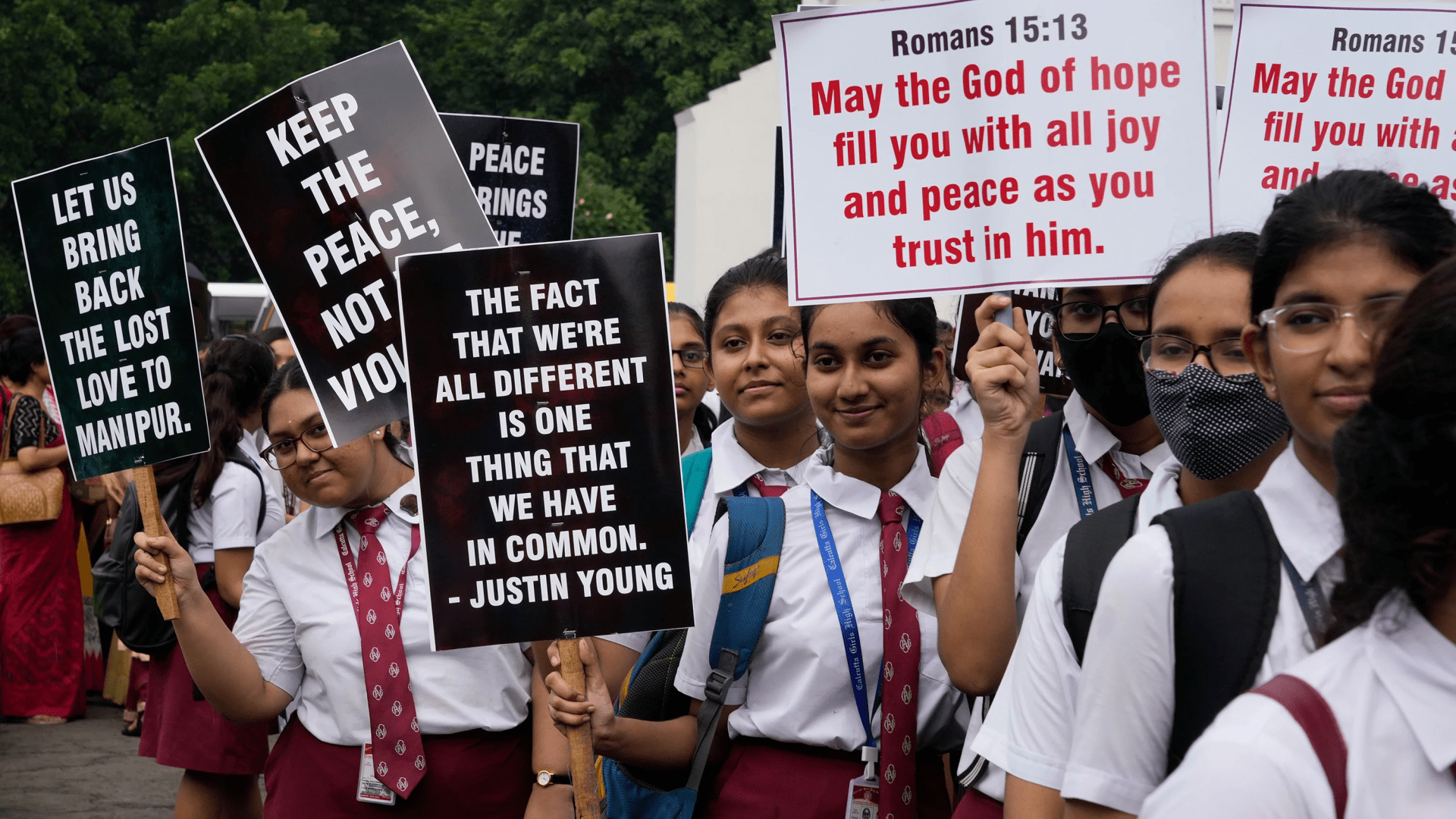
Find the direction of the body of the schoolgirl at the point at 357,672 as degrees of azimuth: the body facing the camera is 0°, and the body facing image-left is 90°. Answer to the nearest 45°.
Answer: approximately 0°

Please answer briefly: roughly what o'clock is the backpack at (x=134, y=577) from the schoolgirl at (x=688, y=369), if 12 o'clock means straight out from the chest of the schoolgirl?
The backpack is roughly at 3 o'clock from the schoolgirl.

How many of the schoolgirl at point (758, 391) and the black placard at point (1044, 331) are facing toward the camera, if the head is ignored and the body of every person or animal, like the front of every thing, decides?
2

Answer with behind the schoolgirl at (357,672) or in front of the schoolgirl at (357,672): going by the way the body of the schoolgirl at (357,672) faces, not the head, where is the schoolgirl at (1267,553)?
in front
